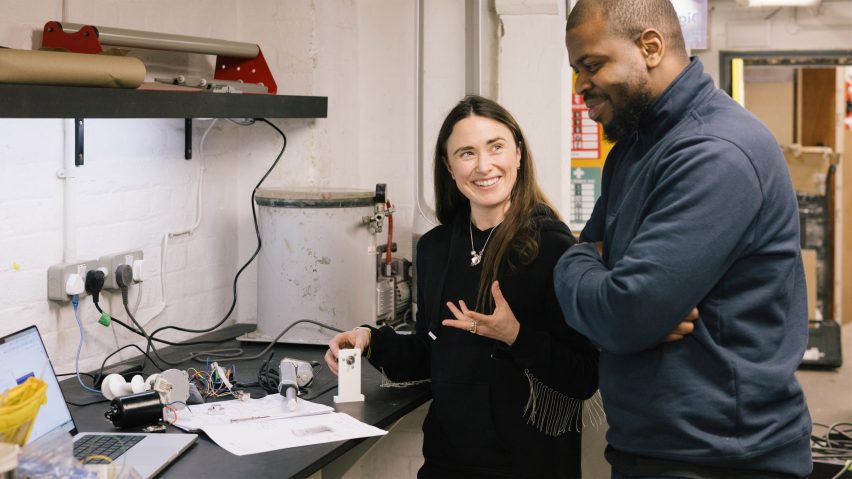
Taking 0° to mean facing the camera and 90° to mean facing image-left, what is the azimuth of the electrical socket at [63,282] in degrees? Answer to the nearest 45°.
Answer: approximately 315°

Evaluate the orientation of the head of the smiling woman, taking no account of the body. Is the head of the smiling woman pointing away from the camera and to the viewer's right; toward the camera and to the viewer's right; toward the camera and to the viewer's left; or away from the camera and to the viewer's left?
toward the camera and to the viewer's right

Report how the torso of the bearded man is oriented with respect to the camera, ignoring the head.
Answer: to the viewer's left

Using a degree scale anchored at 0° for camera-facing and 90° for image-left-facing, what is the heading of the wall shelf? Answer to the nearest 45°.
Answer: approximately 315°

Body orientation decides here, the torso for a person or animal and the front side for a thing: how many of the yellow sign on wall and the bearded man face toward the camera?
1

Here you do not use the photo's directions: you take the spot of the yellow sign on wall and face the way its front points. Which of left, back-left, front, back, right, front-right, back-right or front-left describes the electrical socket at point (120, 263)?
front-right

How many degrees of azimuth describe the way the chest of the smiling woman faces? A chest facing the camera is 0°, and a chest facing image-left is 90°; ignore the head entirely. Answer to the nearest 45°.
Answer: approximately 45°

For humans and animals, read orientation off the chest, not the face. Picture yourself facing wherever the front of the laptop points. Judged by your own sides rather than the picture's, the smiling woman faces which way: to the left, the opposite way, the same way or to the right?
to the right

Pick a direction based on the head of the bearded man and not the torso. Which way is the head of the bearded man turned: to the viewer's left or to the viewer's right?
to the viewer's left
